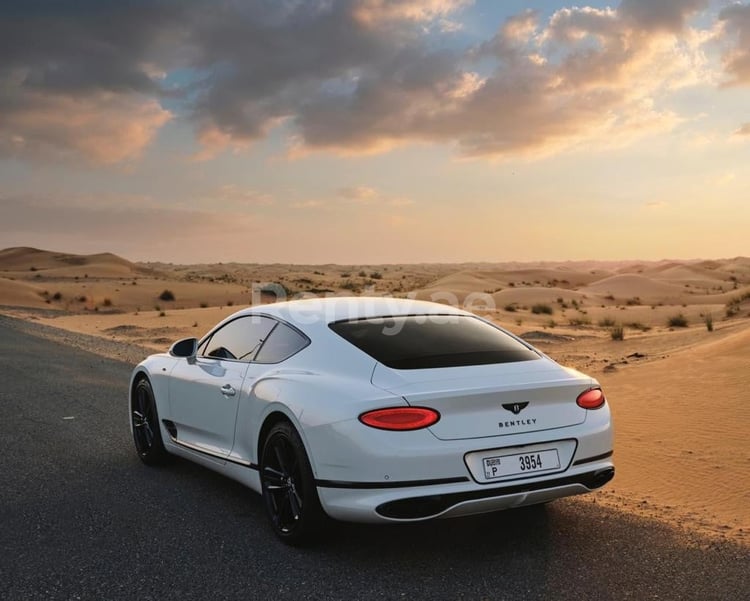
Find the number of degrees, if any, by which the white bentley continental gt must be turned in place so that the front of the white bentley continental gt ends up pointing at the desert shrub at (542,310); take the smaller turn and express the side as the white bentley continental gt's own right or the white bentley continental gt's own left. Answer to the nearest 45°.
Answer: approximately 45° to the white bentley continental gt's own right

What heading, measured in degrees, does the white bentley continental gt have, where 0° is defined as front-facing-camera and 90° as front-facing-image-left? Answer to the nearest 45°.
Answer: approximately 135°

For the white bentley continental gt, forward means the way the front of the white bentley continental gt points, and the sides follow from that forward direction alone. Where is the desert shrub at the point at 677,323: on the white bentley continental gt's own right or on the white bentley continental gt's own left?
on the white bentley continental gt's own right

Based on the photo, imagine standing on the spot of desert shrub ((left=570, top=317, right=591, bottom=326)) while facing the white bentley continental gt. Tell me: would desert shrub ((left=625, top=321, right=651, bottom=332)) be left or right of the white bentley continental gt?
left

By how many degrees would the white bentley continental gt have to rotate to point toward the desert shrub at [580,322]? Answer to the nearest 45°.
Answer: approximately 45° to its right
